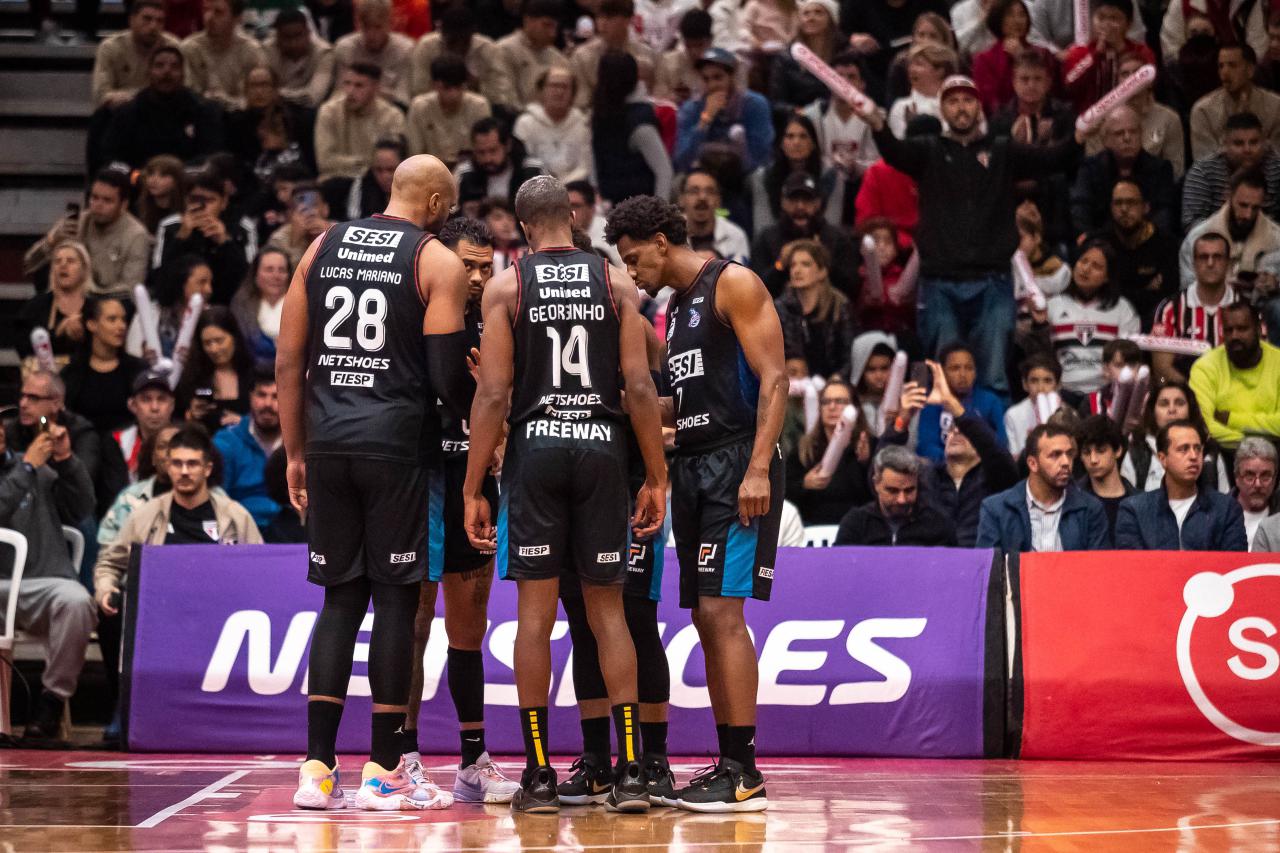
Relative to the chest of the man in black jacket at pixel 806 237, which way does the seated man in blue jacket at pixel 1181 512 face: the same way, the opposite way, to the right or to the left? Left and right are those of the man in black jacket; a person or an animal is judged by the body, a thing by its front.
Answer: the same way

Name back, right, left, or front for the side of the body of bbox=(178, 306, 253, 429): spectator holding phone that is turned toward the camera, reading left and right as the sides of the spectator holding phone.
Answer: front

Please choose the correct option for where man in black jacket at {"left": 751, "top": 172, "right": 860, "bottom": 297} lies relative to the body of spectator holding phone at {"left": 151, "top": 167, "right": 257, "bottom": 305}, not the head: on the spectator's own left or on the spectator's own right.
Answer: on the spectator's own left

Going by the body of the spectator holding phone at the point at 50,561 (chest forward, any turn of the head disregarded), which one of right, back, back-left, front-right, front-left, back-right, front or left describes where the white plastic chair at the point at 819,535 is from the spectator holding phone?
front-left

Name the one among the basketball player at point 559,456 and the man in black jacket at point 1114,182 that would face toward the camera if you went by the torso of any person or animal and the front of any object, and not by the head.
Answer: the man in black jacket

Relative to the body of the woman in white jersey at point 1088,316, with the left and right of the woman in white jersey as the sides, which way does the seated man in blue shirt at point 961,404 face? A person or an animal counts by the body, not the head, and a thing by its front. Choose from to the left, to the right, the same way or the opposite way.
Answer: the same way

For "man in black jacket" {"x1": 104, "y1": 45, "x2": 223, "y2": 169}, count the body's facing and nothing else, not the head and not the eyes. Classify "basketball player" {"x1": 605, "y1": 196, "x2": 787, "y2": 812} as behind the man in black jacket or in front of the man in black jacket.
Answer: in front

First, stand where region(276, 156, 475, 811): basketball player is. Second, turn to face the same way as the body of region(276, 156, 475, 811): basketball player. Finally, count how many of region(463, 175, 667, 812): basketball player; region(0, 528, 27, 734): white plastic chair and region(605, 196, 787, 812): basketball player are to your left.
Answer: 1

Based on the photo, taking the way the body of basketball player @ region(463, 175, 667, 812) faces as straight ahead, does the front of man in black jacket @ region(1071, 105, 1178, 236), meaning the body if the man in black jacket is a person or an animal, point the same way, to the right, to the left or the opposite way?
the opposite way

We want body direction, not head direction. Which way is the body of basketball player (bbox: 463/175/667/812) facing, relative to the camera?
away from the camera

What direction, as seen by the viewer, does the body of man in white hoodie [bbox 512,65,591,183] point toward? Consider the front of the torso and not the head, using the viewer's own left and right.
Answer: facing the viewer

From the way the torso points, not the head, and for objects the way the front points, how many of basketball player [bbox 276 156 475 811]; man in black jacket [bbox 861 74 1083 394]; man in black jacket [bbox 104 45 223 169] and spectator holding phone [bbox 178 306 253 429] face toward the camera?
3

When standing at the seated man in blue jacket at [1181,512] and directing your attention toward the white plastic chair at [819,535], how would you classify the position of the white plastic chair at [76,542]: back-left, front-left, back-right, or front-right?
front-left

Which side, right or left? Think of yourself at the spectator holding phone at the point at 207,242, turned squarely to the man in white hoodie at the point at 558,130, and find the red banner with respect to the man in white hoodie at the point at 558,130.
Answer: right

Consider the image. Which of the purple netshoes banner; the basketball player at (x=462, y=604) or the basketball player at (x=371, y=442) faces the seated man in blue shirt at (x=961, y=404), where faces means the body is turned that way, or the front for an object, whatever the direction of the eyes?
the basketball player at (x=371, y=442)

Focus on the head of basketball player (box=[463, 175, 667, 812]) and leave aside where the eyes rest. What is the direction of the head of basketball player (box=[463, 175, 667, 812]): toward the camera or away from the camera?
away from the camera

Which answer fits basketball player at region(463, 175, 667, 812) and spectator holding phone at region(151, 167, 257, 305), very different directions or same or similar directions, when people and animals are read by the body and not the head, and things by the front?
very different directions

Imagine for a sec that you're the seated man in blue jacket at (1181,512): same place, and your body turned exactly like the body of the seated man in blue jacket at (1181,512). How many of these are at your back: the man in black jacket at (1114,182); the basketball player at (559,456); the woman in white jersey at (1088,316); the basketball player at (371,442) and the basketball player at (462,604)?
2

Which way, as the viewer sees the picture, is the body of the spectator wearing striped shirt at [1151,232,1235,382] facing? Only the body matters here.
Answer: toward the camera

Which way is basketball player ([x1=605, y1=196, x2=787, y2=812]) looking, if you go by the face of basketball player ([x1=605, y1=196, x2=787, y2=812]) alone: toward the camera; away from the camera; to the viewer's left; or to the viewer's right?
to the viewer's left

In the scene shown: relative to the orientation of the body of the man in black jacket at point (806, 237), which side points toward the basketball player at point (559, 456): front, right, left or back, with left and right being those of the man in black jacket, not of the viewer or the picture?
front
